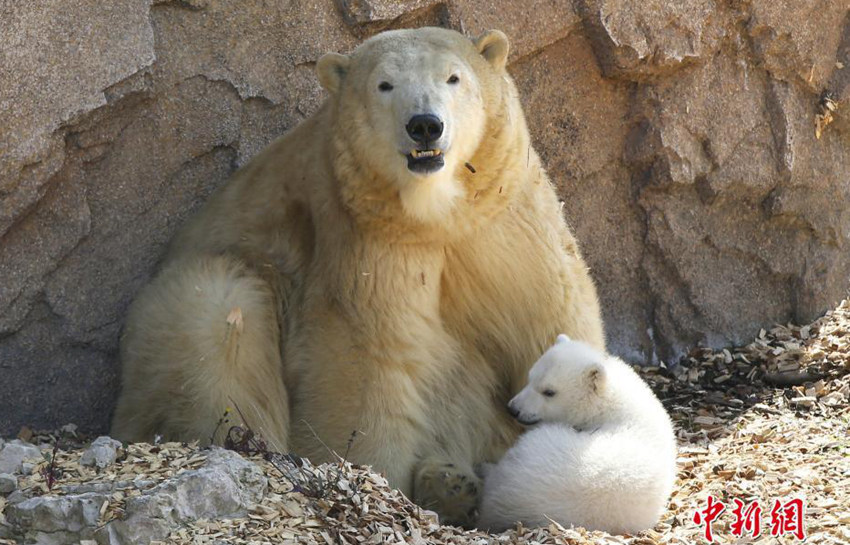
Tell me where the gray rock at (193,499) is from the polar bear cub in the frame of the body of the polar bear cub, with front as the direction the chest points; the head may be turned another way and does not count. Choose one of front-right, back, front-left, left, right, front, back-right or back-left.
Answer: front-left

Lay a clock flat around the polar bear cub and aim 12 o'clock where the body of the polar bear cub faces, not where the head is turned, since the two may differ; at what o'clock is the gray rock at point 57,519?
The gray rock is roughly at 11 o'clock from the polar bear cub.

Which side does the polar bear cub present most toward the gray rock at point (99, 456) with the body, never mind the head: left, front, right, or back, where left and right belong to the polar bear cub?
front

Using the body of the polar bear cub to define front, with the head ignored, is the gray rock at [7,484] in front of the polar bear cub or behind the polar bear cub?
in front

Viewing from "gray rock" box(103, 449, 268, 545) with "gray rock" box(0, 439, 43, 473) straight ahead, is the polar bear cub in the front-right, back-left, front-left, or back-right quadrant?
back-right

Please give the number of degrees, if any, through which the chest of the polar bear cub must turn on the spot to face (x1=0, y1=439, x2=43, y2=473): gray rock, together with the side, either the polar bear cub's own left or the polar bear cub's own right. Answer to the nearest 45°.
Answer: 0° — it already faces it

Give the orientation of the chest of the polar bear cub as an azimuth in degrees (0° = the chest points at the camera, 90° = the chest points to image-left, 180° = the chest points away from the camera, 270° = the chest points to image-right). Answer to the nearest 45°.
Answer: approximately 90°
